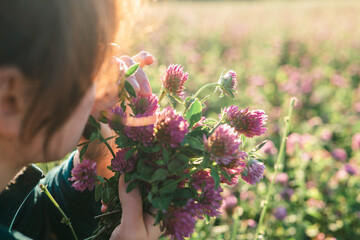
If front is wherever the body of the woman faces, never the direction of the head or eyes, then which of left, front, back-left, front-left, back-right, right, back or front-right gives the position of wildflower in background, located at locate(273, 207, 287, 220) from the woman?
front

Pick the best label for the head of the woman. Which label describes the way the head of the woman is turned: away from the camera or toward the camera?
away from the camera

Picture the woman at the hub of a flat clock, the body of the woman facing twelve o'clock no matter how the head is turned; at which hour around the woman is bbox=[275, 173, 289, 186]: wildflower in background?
The wildflower in background is roughly at 12 o'clock from the woman.

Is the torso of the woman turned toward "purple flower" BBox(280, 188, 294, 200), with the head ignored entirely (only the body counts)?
yes

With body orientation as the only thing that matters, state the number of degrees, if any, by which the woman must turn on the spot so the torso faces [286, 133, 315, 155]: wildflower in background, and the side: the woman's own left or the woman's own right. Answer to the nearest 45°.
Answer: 0° — they already face it

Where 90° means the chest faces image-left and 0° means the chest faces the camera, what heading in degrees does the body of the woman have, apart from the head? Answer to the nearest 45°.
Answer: approximately 225°

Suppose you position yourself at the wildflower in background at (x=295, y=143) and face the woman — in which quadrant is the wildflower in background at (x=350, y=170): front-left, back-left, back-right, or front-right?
front-left
